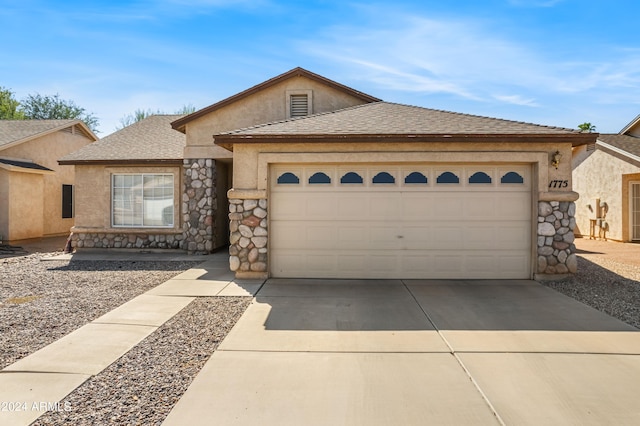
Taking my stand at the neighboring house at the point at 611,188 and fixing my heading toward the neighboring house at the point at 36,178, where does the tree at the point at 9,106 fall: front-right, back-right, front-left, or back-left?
front-right

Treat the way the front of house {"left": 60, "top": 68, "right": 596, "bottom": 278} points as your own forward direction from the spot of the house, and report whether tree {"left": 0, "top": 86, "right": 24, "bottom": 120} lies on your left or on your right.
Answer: on your right

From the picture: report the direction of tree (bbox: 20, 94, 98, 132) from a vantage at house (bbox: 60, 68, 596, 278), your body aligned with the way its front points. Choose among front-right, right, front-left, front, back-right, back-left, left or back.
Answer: back-right

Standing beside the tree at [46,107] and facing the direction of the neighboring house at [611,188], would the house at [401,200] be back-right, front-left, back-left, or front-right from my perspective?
front-right

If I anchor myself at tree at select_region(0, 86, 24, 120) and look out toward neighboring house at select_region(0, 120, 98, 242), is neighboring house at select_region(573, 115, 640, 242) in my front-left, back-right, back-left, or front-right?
front-left

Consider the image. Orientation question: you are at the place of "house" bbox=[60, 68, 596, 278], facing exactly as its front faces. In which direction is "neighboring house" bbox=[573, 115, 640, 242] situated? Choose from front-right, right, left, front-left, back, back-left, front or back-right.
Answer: back-left

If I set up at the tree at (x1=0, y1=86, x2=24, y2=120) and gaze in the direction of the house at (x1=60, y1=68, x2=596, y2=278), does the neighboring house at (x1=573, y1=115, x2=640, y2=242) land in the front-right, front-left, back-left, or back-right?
front-left

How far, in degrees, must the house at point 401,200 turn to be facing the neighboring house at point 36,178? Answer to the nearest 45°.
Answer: approximately 135° to its right

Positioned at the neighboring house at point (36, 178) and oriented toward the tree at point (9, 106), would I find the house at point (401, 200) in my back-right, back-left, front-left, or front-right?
back-right

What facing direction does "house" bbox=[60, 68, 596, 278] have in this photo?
toward the camera
